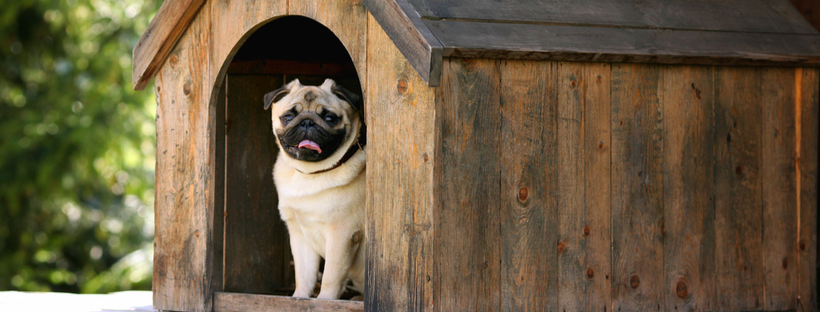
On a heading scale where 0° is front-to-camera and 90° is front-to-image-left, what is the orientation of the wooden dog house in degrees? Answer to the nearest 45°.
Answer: approximately 45°

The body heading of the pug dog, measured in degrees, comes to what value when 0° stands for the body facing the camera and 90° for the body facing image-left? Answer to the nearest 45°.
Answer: approximately 45°
